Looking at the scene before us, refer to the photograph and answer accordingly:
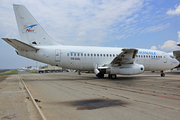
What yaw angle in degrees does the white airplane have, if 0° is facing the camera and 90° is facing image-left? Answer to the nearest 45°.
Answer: approximately 270°
